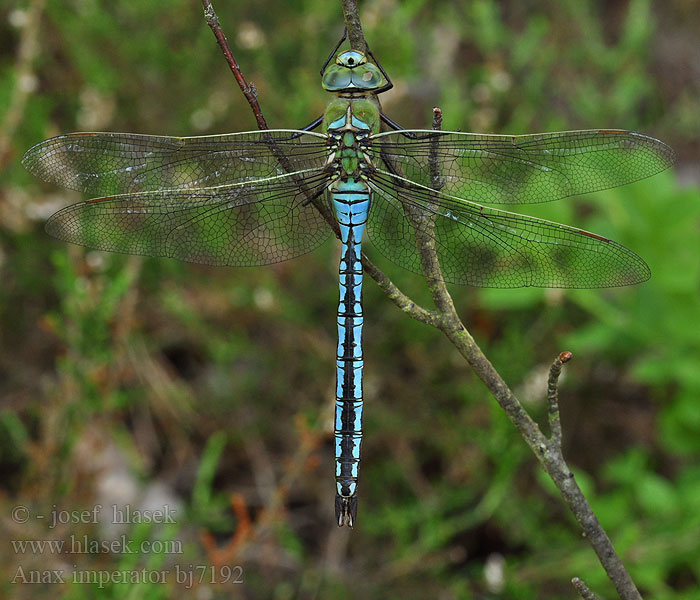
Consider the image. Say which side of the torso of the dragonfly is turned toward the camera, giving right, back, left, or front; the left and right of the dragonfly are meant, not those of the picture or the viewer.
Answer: back
